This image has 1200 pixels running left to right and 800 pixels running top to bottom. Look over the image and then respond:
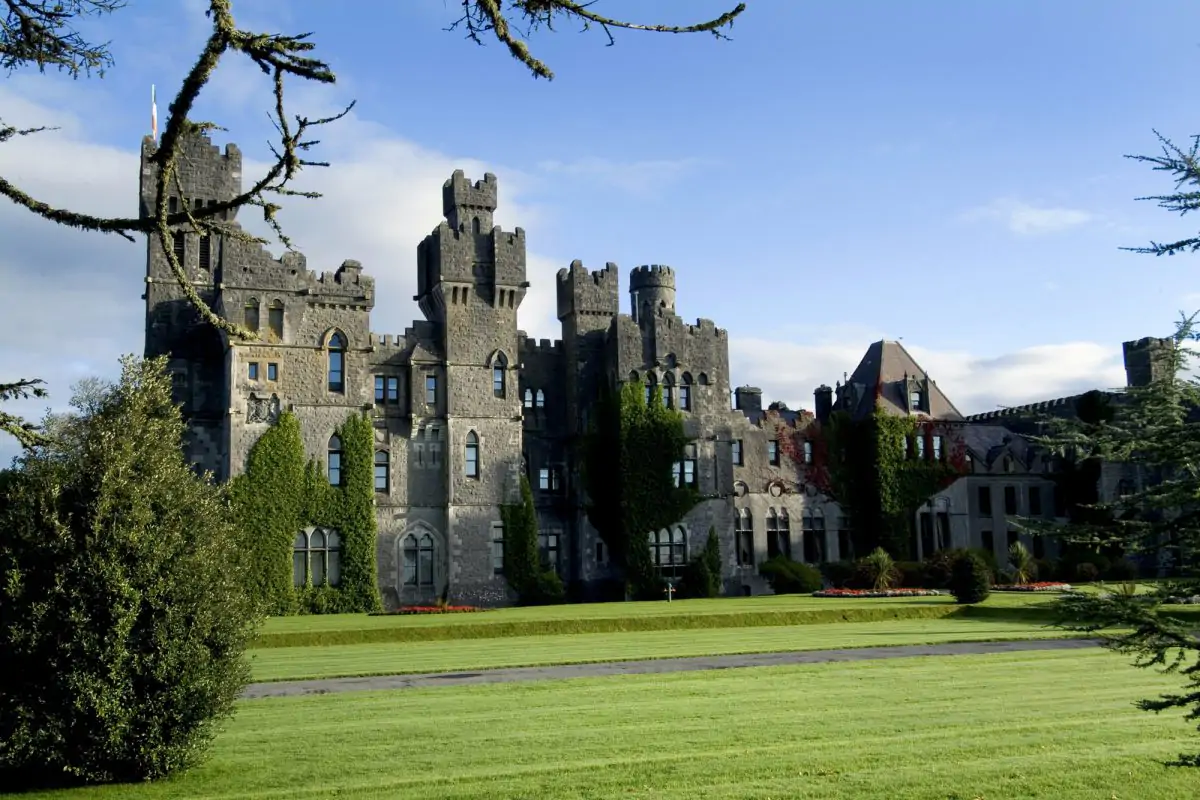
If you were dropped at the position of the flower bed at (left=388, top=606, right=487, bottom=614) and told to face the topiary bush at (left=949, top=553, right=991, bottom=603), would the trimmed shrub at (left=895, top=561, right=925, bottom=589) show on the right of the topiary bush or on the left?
left

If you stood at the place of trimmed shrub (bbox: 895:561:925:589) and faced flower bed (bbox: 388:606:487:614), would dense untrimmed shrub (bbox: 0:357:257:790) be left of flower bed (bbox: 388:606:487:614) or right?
left

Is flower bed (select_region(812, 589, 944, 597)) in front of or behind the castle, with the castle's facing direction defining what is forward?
in front

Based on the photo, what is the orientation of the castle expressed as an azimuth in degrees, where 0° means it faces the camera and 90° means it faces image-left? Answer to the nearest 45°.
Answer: approximately 315°

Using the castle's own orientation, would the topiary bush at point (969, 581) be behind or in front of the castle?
in front

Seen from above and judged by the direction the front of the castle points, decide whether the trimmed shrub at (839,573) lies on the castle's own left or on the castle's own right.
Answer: on the castle's own left

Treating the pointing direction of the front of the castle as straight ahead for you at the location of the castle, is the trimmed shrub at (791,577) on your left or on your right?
on your left

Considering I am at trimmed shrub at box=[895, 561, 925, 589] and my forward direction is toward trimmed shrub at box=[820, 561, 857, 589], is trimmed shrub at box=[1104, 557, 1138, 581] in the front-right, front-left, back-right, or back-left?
back-right

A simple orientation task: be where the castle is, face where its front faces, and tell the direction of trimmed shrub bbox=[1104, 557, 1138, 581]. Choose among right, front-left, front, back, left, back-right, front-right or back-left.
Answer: front-left
